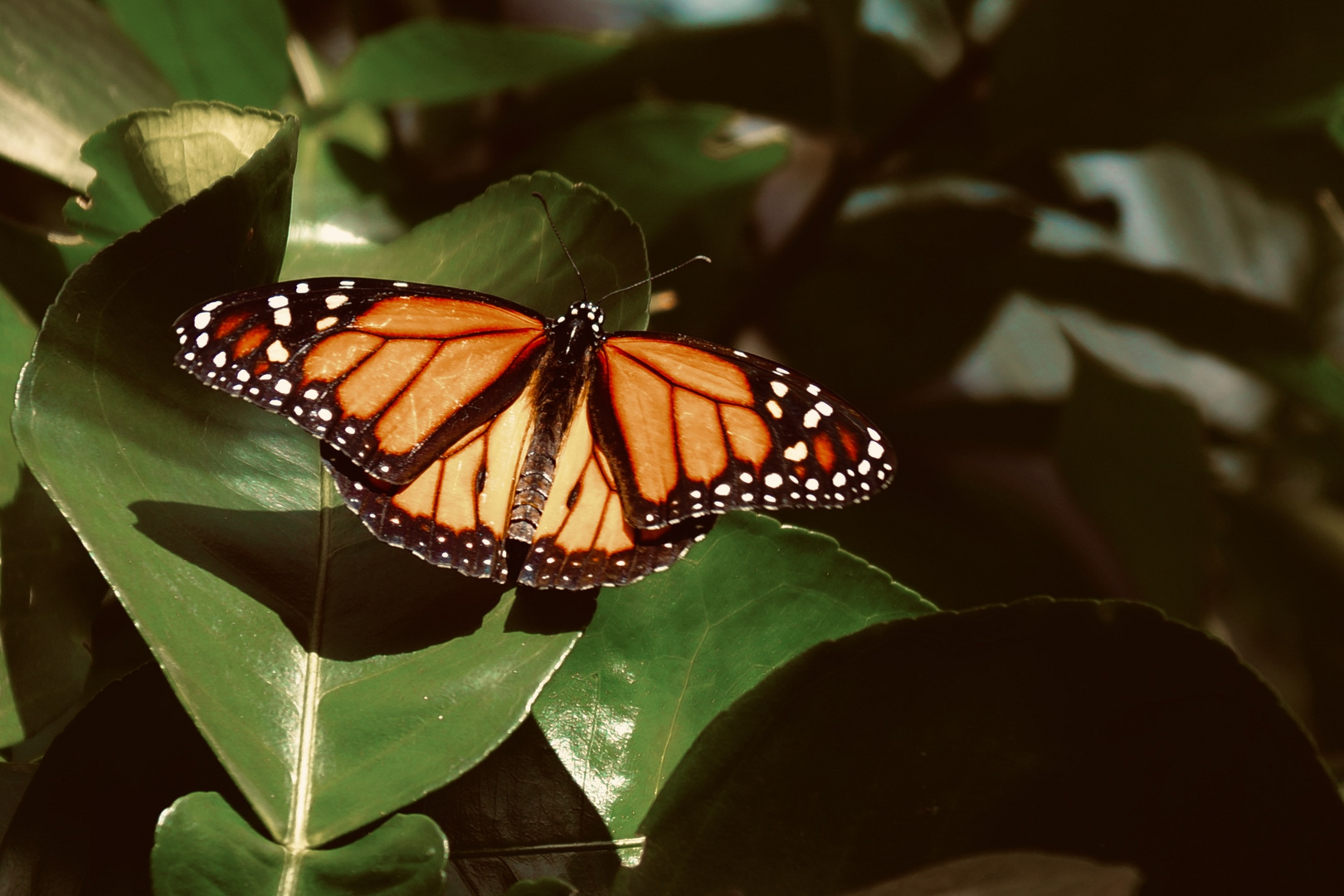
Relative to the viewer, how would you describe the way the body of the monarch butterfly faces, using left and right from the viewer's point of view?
facing away from the viewer
